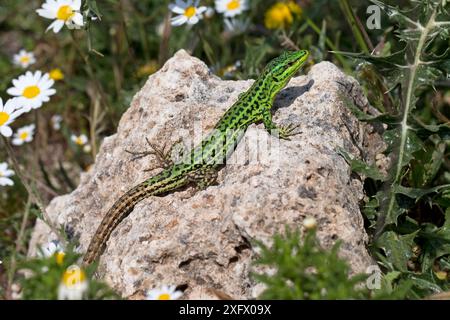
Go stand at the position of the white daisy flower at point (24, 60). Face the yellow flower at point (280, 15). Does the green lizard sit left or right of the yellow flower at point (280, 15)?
right

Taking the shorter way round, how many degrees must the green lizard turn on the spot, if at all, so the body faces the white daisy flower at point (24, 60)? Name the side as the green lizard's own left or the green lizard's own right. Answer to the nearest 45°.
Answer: approximately 90° to the green lizard's own left

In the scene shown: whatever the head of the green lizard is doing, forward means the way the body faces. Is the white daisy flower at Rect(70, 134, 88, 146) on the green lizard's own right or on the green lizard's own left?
on the green lizard's own left

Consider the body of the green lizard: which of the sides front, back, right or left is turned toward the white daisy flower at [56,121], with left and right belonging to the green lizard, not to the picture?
left

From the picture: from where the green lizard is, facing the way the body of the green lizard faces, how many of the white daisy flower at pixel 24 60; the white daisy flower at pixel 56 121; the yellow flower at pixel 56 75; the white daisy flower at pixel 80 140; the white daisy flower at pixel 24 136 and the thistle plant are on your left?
5

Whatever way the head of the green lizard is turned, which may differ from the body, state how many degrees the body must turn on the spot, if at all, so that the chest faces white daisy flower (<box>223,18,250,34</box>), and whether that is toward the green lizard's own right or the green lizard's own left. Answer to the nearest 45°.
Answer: approximately 45° to the green lizard's own left

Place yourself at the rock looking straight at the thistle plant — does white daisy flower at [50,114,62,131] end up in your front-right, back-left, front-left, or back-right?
back-left

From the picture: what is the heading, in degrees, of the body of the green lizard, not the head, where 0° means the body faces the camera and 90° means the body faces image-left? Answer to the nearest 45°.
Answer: approximately 225°

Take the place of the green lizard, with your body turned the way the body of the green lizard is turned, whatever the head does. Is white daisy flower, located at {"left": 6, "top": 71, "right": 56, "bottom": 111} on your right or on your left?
on your left

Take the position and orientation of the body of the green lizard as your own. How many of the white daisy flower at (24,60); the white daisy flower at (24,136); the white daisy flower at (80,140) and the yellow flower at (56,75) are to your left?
4

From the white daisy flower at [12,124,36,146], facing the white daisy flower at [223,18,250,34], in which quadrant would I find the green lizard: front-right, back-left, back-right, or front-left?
front-right

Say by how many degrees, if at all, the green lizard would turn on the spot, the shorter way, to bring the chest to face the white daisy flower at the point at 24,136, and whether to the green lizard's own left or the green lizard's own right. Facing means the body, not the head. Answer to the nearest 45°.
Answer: approximately 90° to the green lizard's own left

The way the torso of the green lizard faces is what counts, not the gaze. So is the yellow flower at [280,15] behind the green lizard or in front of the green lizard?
in front

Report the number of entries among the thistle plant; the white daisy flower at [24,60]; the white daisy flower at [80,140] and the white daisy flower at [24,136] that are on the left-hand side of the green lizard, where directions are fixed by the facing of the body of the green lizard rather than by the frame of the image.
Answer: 3
